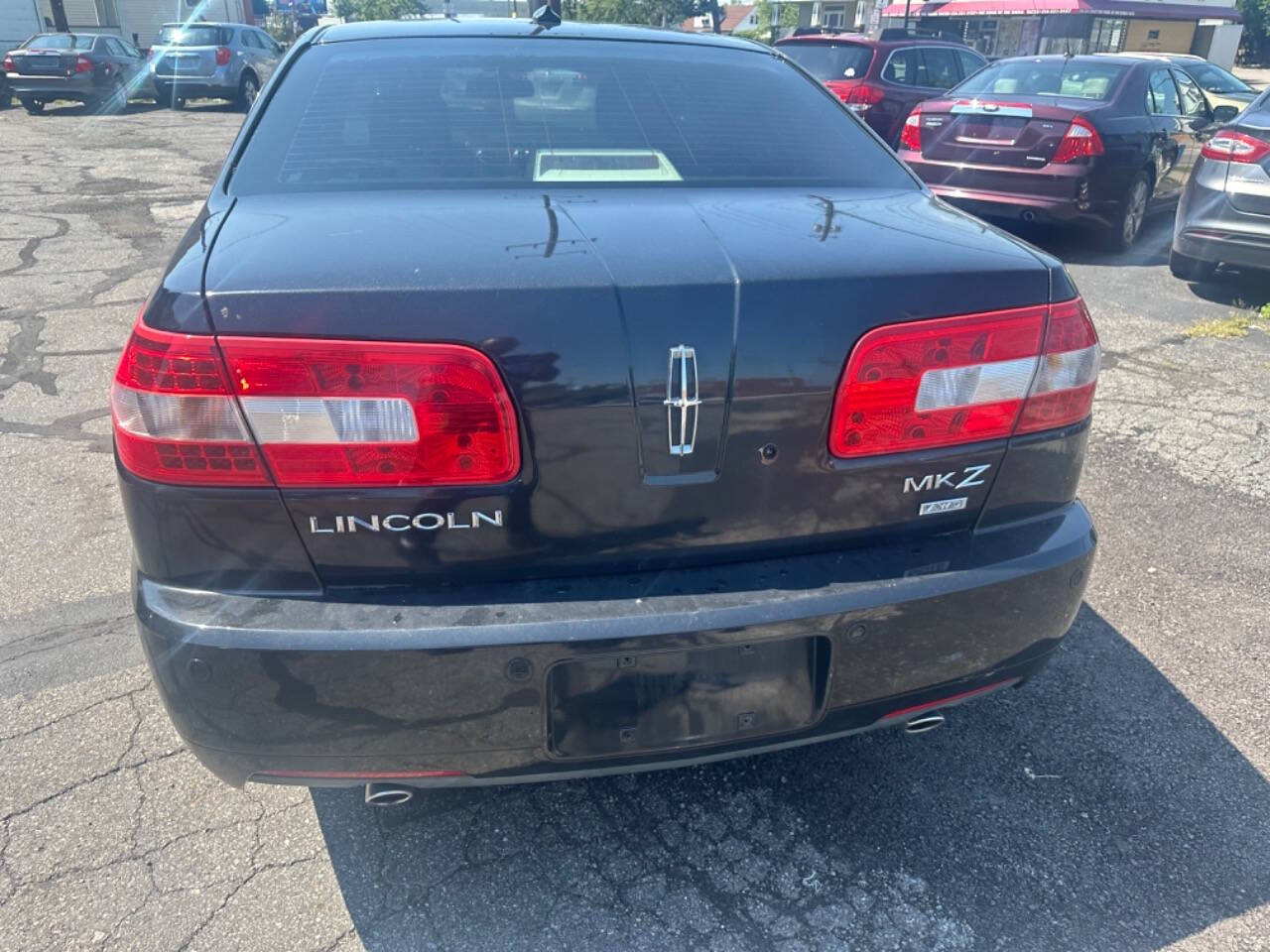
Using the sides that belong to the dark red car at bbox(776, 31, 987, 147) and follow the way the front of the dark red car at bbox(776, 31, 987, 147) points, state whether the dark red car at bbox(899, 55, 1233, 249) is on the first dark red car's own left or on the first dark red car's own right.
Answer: on the first dark red car's own right

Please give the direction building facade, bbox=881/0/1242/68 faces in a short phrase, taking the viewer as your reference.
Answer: facing the viewer

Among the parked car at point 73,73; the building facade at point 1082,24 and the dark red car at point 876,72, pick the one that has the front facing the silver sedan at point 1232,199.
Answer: the building facade

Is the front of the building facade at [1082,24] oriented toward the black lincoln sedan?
yes

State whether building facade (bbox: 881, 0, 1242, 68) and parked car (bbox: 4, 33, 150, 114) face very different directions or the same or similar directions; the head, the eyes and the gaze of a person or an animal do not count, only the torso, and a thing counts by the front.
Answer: very different directions

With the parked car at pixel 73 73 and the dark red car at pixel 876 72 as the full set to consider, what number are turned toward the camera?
0

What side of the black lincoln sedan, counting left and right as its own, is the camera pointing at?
back

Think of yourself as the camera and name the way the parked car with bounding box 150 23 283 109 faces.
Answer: facing away from the viewer and to the right of the viewer

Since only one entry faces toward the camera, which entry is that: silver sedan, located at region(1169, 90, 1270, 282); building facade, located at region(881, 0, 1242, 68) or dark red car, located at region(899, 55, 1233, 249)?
the building facade

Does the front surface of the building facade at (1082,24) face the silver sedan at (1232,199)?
yes

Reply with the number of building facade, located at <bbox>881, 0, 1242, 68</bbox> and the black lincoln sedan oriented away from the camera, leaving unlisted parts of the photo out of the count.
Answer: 1

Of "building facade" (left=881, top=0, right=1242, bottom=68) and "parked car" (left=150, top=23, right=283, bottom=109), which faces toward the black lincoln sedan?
the building facade

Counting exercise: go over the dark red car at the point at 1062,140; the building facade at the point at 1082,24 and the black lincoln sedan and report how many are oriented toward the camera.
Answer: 1

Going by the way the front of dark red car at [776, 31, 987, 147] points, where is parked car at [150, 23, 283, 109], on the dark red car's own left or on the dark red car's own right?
on the dark red car's own left

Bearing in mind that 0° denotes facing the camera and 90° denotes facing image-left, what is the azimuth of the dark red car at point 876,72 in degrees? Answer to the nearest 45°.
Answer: approximately 225°

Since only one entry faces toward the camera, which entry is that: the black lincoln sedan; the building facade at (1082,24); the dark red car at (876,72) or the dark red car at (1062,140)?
the building facade

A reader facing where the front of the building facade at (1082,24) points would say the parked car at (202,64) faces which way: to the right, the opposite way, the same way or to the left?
the opposite way
